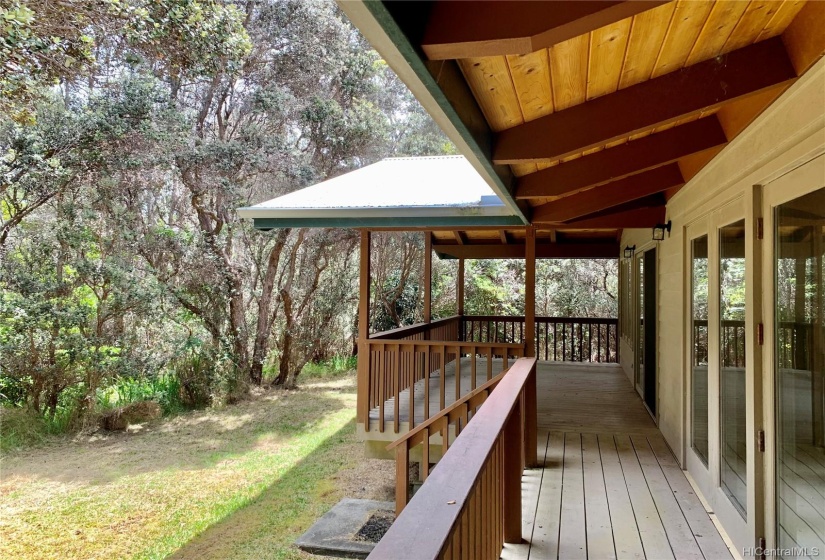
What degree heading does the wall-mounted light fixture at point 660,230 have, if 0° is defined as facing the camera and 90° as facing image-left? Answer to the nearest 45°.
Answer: approximately 90°

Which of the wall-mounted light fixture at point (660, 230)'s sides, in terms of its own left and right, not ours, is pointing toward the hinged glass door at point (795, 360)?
left

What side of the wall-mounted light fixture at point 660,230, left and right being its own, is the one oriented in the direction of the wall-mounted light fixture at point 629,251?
right

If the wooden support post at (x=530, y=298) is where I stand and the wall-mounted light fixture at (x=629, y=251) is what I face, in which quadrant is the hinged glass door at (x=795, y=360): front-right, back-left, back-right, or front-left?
back-right

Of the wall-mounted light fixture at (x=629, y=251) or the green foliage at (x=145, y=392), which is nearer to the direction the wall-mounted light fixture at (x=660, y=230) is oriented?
the green foliage

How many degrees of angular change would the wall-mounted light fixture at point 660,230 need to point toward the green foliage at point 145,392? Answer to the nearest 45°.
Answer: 0° — it already faces it
